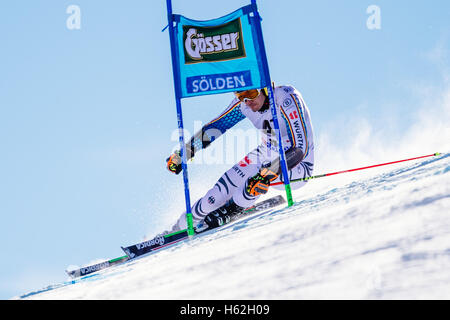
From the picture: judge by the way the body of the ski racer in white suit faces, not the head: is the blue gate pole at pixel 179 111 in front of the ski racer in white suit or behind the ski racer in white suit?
in front

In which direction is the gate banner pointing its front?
toward the camera

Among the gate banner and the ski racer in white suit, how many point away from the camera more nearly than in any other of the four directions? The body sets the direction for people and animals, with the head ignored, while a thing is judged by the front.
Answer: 0

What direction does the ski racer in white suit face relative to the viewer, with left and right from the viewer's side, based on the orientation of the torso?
facing the viewer and to the left of the viewer

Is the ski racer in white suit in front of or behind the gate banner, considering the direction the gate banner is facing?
behind

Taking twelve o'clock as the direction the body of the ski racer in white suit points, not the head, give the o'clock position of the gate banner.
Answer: The gate banner is roughly at 11 o'clock from the ski racer in white suit.
